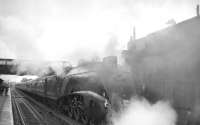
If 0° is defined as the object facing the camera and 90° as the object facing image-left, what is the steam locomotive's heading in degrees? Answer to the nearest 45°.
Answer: approximately 315°

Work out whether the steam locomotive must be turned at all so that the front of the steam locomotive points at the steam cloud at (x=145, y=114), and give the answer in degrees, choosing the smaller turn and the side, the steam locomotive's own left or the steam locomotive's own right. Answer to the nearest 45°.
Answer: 0° — it already faces it
